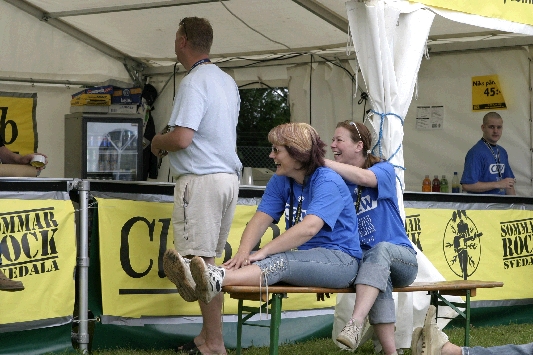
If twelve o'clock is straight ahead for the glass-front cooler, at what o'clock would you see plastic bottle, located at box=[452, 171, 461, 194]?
The plastic bottle is roughly at 10 o'clock from the glass-front cooler.

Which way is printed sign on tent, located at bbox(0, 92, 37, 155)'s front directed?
toward the camera

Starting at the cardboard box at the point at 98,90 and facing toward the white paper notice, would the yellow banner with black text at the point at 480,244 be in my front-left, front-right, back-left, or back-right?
front-right

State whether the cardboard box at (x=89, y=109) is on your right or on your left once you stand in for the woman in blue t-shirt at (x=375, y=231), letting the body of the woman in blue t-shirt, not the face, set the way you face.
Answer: on your right

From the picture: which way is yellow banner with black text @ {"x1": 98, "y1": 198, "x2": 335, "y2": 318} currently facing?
toward the camera

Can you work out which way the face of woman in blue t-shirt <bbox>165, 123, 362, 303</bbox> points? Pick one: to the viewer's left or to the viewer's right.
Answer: to the viewer's left

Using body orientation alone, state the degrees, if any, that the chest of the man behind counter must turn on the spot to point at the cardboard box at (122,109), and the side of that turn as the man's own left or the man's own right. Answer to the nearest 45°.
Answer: approximately 135° to the man's own right

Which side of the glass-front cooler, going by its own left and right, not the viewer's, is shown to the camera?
front

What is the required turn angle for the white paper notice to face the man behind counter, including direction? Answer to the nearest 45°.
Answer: approximately 45° to its left

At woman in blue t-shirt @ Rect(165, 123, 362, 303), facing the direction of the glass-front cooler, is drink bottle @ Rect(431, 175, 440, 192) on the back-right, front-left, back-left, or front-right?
front-right

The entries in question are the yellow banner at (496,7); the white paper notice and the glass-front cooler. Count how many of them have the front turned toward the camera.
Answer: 3

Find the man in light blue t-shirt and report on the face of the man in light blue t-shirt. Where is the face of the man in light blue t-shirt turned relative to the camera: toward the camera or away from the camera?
away from the camera
